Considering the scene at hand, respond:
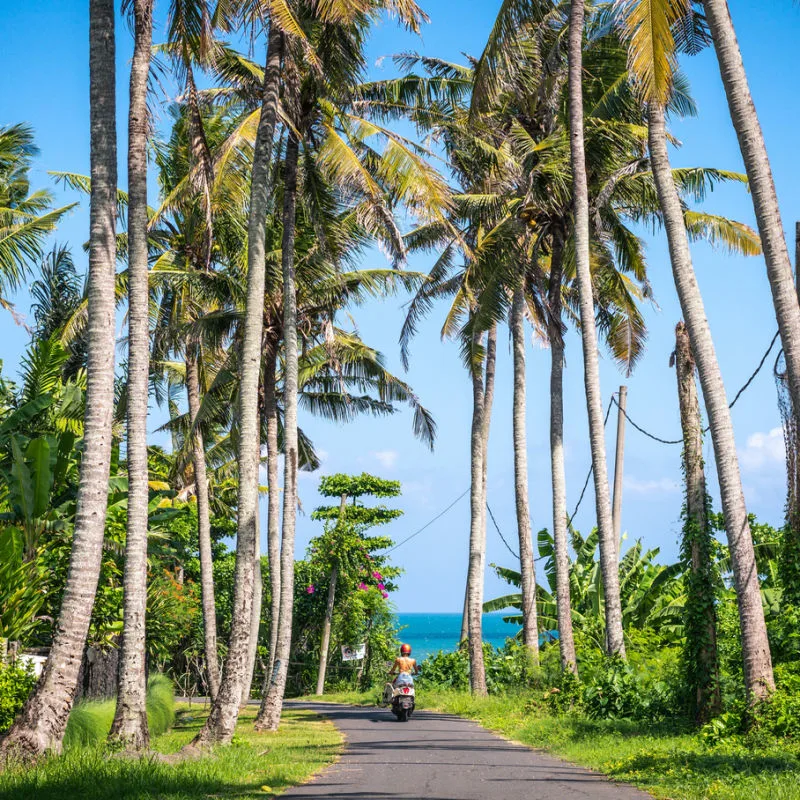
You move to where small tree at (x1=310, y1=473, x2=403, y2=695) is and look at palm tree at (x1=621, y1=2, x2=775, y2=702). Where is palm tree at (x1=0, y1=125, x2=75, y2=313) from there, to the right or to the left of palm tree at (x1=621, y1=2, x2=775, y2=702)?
right

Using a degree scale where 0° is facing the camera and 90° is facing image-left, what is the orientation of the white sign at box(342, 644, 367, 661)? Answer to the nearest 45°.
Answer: approximately 0°

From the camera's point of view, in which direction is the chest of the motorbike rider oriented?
away from the camera

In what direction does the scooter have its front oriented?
away from the camera
